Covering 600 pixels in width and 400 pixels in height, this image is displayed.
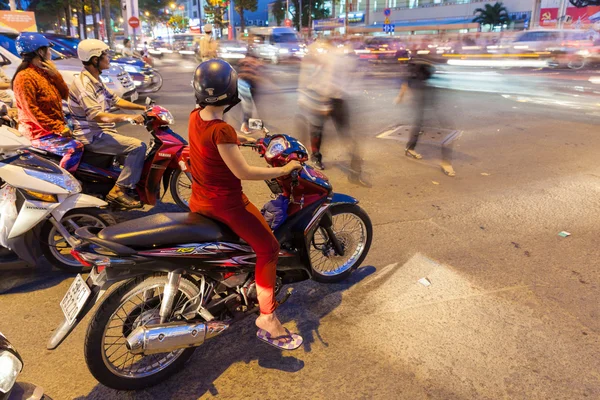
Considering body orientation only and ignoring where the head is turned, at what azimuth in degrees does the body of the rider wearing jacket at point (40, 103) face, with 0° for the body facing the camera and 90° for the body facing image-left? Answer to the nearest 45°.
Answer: approximately 270°

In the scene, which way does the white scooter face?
to the viewer's right

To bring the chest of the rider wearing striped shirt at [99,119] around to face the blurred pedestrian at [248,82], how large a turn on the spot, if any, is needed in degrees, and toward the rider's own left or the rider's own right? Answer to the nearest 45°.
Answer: approximately 45° to the rider's own left

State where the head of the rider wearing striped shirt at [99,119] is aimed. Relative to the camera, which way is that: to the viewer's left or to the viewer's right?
to the viewer's right

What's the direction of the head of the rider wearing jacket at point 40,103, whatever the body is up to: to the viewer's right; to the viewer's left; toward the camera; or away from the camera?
to the viewer's right

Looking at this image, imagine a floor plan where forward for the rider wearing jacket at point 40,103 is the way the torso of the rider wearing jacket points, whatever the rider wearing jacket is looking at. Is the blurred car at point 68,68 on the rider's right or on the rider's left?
on the rider's left

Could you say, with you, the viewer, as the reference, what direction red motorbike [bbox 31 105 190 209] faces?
facing to the right of the viewer

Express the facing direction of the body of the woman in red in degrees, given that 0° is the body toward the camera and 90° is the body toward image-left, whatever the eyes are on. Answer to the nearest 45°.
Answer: approximately 225°
